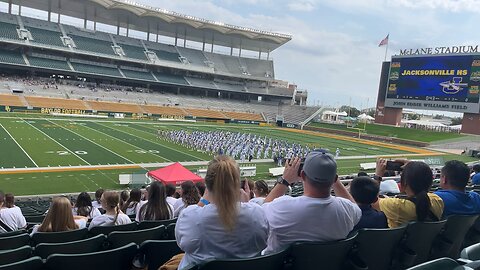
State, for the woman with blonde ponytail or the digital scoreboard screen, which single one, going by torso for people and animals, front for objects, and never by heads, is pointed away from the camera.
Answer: the woman with blonde ponytail

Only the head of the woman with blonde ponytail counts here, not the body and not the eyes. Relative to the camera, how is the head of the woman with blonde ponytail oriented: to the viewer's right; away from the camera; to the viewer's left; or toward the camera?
away from the camera

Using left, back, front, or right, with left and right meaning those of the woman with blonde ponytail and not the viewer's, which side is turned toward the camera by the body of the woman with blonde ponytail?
back

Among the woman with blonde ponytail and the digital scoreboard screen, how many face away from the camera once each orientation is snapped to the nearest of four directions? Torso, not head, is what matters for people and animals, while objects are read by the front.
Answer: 1

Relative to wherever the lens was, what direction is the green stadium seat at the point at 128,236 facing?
facing away from the viewer and to the left of the viewer

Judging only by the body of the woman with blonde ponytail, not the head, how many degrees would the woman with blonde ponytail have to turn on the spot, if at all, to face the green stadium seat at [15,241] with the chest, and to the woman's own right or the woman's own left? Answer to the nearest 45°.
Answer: approximately 45° to the woman's own left

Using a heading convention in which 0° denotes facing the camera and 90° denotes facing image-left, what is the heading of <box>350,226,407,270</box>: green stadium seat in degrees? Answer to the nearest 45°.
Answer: approximately 135°

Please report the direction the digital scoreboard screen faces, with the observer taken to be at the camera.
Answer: facing the viewer and to the left of the viewer

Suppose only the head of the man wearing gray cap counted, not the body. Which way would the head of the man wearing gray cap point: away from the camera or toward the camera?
away from the camera

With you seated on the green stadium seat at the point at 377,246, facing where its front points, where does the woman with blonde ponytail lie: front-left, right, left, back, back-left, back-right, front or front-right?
left

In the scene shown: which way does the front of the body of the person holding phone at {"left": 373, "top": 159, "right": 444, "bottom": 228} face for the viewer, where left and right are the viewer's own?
facing away from the viewer and to the left of the viewer

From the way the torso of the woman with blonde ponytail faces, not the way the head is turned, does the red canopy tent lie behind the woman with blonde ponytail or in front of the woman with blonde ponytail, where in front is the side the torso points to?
in front

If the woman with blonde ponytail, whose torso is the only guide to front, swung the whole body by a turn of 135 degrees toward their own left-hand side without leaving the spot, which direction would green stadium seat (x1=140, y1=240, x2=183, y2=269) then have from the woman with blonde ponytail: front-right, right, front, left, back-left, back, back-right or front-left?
right

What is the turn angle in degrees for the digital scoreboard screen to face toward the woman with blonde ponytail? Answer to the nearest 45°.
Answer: approximately 45° to its left

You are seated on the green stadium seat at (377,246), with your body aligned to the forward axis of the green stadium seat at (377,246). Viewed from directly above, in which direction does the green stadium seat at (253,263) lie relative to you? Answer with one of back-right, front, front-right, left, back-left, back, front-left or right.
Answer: left

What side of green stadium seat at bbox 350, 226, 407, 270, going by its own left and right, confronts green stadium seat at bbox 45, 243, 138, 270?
left

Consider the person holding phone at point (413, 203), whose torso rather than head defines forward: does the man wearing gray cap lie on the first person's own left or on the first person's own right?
on the first person's own left
